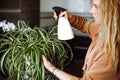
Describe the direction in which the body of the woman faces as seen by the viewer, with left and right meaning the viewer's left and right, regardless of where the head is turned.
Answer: facing to the left of the viewer

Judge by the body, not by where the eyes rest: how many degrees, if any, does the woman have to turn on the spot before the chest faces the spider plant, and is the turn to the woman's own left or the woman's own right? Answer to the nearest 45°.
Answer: approximately 45° to the woman's own right

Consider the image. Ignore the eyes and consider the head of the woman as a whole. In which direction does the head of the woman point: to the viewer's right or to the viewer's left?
to the viewer's left
